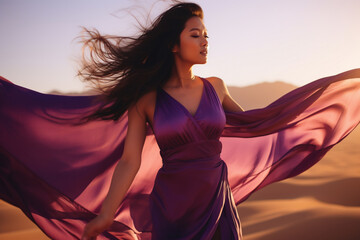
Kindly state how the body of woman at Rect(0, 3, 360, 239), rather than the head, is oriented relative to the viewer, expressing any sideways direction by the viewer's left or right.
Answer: facing the viewer and to the right of the viewer
